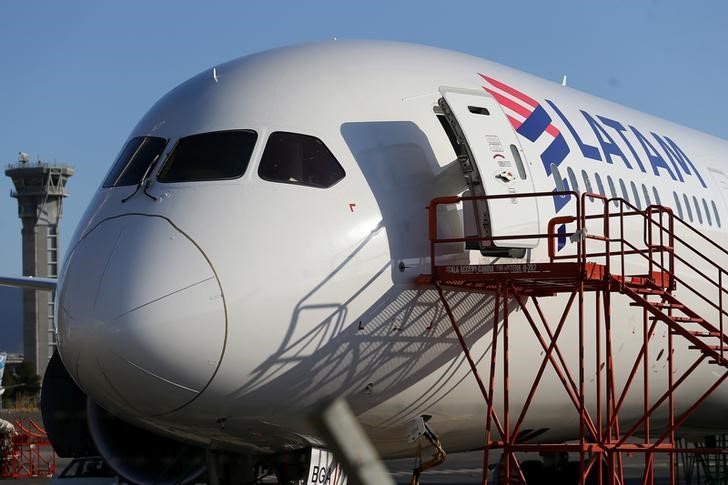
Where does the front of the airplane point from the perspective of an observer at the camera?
facing the viewer and to the left of the viewer
